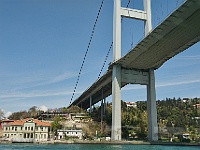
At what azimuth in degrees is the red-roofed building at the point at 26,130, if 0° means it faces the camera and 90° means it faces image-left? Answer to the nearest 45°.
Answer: approximately 0°

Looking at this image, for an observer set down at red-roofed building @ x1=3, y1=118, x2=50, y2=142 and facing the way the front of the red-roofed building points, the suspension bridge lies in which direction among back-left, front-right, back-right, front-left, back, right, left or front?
front-left

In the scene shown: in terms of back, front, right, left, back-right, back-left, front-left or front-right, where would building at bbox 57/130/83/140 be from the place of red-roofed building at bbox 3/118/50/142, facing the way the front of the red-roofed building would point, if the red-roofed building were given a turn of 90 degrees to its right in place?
back
